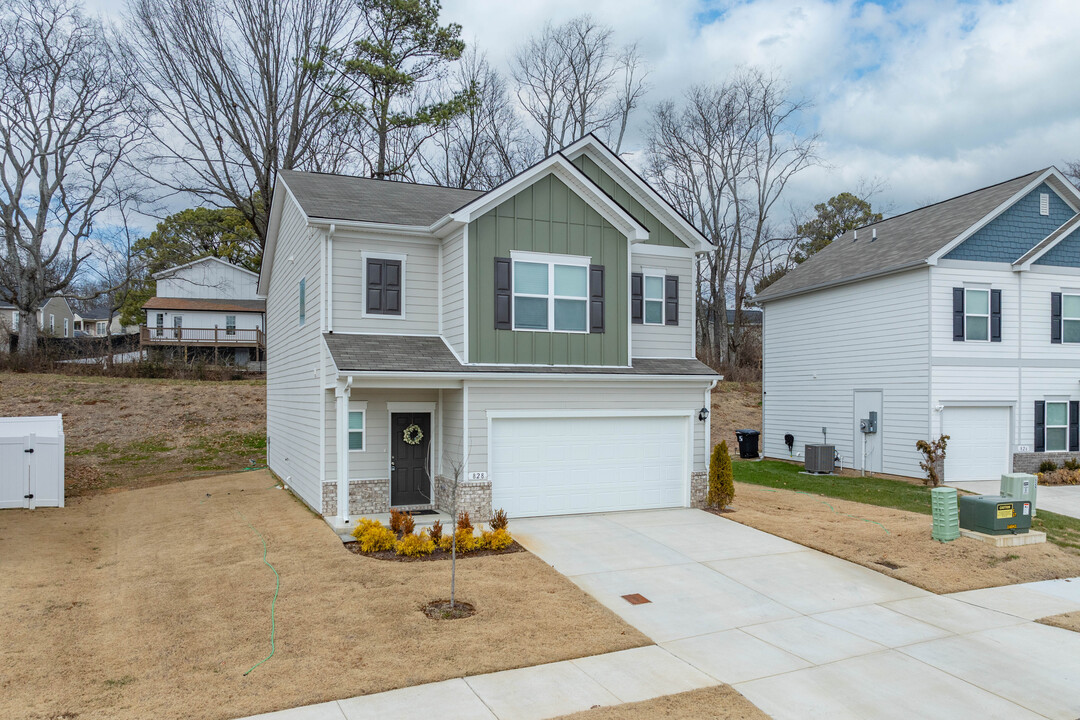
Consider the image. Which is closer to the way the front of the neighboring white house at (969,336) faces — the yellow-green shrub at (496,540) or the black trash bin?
the yellow-green shrub

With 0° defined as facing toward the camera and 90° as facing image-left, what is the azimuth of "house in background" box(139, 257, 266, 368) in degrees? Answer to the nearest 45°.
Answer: approximately 0°

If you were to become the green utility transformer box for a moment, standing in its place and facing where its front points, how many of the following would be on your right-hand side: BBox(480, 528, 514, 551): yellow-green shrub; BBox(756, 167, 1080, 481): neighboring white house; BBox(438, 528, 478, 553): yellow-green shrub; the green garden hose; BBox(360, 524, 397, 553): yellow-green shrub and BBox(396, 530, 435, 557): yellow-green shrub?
5

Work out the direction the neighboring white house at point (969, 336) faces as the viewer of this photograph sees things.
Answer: facing the viewer and to the right of the viewer

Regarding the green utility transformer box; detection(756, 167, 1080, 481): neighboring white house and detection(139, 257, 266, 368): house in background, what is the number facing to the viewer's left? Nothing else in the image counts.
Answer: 0

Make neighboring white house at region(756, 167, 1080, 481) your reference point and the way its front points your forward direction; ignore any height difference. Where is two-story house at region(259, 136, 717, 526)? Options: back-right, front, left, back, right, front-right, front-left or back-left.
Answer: right

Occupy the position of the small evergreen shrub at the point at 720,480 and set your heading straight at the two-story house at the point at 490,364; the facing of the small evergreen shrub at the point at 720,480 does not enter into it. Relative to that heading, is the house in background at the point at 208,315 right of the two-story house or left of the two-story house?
right

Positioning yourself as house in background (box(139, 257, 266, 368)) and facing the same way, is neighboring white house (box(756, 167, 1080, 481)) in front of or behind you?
in front

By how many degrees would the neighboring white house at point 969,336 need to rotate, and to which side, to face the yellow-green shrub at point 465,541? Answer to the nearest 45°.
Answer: approximately 90° to its right

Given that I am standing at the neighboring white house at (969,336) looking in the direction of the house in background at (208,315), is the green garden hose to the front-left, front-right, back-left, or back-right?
front-left

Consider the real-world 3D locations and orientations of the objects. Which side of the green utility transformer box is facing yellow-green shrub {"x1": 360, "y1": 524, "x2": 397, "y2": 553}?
right

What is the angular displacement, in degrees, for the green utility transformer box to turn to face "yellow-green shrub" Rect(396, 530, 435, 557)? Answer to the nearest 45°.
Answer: approximately 90° to its right
